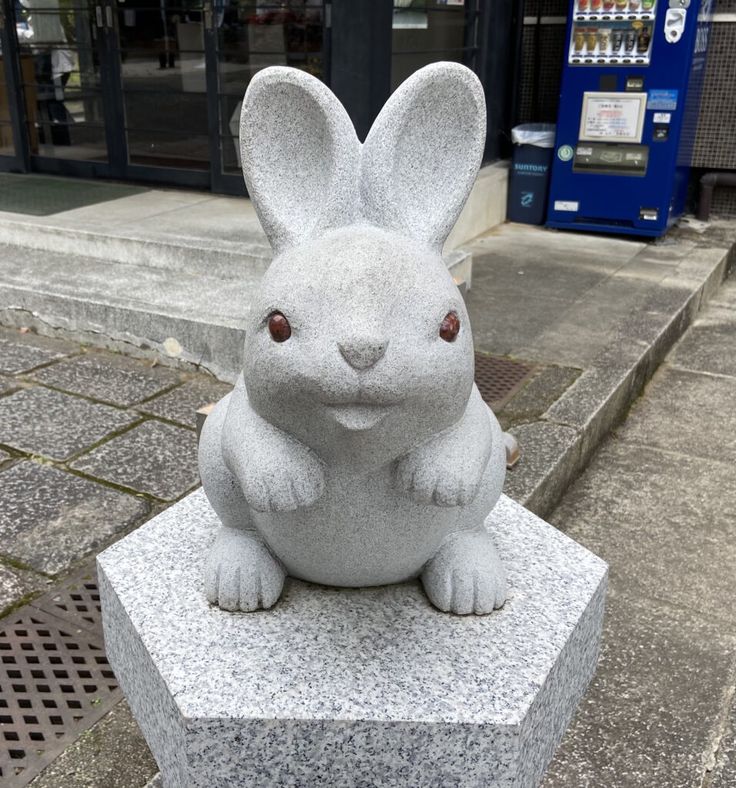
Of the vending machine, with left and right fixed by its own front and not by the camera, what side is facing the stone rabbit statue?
front

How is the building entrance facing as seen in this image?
toward the camera

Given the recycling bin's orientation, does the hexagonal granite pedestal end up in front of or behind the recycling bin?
in front

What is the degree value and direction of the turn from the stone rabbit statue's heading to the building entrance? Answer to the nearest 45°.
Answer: approximately 180°

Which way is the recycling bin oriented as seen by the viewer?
toward the camera

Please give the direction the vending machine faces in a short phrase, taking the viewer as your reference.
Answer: facing the viewer

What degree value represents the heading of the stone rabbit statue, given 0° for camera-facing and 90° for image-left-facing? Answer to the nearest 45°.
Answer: approximately 0°

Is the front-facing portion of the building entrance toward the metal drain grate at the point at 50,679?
yes

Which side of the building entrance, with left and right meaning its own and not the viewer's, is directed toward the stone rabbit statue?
front

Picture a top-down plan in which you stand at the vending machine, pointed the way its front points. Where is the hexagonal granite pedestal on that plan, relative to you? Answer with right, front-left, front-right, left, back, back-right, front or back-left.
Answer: front
